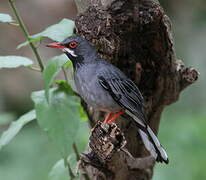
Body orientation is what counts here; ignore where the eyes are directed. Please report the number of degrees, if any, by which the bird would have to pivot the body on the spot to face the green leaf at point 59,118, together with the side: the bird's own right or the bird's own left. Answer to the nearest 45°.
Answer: approximately 45° to the bird's own left

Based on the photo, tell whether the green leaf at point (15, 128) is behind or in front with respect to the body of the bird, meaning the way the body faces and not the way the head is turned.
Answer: in front

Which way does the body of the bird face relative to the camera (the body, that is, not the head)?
to the viewer's left

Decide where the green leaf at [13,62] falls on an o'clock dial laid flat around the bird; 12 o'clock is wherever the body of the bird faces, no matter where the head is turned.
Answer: The green leaf is roughly at 12 o'clock from the bird.

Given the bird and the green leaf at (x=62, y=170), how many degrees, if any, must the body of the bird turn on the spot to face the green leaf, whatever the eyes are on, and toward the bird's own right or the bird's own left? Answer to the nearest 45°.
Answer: approximately 45° to the bird's own left
